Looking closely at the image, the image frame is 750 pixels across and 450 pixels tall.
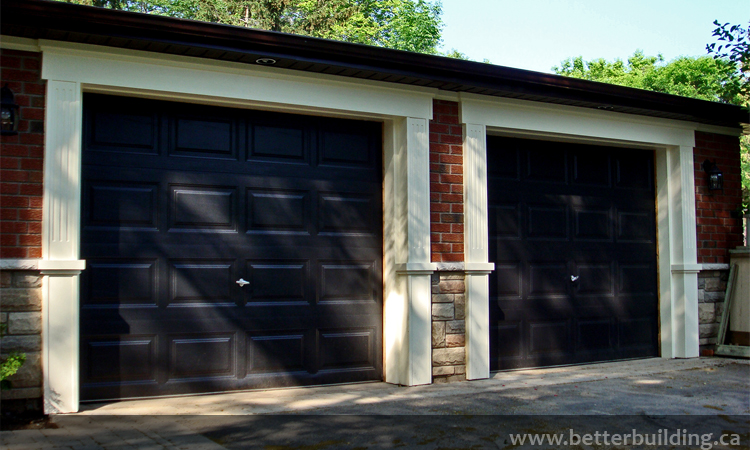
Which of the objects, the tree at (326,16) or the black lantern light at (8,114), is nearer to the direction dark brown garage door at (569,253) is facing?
the black lantern light

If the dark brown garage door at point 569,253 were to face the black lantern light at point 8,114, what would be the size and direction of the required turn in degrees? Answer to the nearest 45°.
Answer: approximately 90° to its right

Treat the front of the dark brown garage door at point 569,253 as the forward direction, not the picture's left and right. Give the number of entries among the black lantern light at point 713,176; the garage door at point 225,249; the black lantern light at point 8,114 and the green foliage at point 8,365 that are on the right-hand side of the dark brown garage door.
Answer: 3

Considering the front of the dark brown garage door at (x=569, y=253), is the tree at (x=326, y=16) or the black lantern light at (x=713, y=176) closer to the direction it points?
the black lantern light

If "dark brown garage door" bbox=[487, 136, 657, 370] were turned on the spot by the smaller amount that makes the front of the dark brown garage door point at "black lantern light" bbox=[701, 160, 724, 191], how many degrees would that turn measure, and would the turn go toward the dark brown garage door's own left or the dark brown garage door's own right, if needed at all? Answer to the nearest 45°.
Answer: approximately 90° to the dark brown garage door's own left

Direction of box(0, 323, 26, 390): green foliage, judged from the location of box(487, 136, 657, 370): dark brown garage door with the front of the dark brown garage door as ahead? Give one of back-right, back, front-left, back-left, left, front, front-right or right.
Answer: right

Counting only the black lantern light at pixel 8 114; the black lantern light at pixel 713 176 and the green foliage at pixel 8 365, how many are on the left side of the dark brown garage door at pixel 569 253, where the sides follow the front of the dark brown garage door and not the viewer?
1

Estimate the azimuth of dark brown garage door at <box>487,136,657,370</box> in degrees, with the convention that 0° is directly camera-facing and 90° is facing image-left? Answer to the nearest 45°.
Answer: approximately 315°

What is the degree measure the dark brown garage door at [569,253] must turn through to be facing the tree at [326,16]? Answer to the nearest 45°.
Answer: approximately 180°

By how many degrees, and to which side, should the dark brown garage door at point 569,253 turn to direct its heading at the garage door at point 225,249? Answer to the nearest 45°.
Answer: approximately 90° to its right
